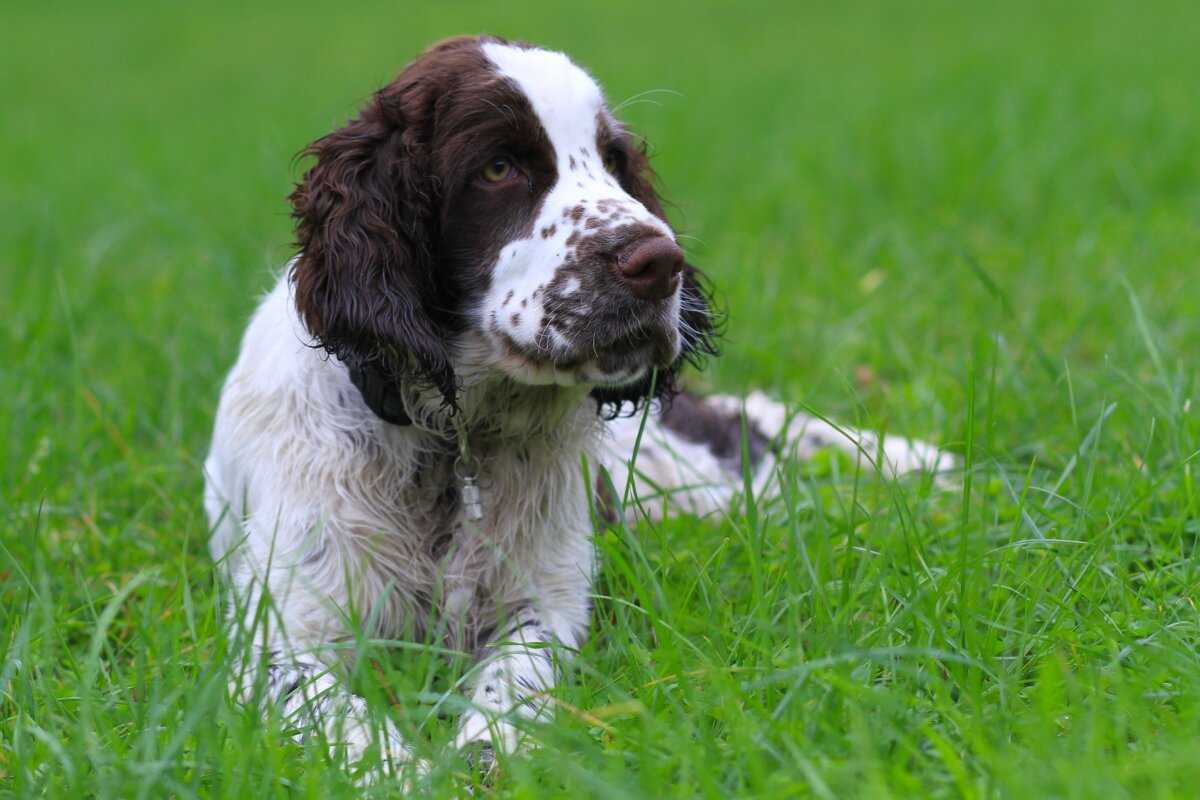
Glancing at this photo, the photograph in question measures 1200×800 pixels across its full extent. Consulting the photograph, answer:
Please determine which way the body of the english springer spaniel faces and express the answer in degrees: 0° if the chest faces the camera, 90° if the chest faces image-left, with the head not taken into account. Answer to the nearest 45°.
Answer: approximately 0°
